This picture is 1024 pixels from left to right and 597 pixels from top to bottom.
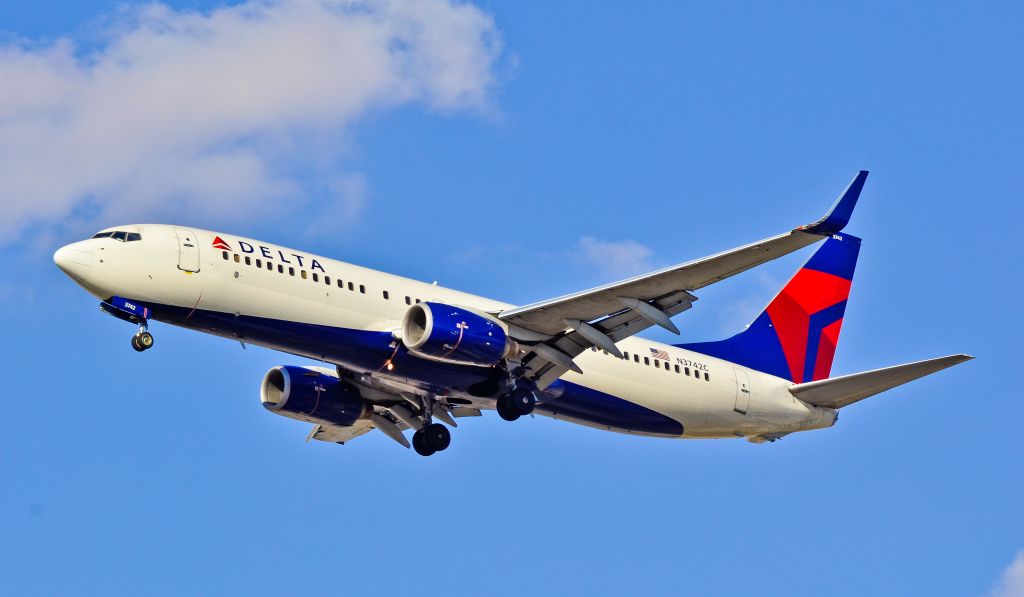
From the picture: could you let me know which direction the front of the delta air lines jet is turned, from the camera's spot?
facing the viewer and to the left of the viewer
